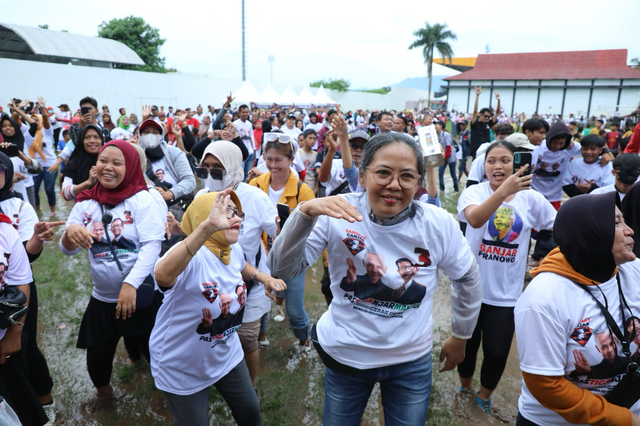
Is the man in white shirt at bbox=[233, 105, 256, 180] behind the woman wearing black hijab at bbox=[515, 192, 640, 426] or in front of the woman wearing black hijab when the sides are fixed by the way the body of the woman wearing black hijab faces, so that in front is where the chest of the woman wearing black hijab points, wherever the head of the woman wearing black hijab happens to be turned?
behind

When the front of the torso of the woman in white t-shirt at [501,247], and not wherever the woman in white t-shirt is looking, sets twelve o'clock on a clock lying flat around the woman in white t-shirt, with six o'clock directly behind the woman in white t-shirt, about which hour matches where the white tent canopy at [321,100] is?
The white tent canopy is roughly at 5 o'clock from the woman in white t-shirt.

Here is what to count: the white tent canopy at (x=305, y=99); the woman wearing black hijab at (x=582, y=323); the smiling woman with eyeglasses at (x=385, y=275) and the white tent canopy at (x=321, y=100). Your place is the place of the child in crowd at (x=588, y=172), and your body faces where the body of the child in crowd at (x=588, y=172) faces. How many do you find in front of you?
2

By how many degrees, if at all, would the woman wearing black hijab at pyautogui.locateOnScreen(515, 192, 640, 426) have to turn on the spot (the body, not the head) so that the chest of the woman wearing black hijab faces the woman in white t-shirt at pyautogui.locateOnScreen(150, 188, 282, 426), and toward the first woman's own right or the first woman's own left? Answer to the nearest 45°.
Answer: approximately 135° to the first woman's own right

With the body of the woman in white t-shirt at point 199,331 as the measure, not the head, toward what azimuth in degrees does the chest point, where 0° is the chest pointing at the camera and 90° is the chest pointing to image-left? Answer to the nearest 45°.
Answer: approximately 315°

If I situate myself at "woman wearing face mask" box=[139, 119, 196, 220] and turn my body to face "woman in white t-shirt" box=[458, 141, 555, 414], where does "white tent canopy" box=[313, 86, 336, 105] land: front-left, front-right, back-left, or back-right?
back-left

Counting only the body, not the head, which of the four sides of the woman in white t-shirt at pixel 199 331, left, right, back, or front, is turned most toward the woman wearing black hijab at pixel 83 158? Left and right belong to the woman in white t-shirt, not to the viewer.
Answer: back

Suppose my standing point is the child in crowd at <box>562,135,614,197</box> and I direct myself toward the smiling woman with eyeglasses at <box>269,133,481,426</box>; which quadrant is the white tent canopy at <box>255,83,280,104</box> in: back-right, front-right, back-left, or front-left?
back-right
